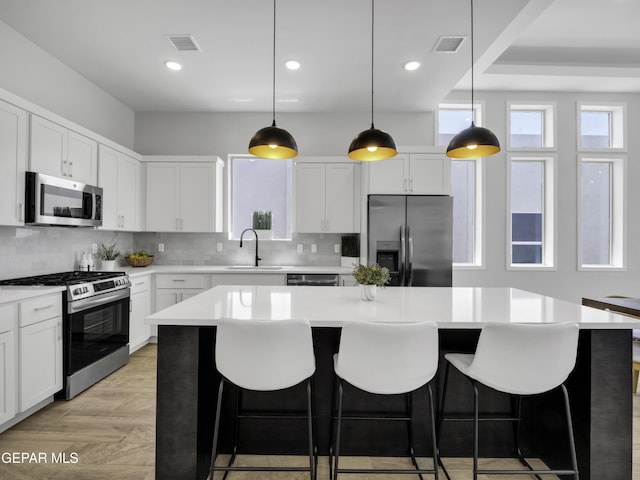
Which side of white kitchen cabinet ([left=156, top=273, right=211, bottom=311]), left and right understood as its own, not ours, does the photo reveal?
front

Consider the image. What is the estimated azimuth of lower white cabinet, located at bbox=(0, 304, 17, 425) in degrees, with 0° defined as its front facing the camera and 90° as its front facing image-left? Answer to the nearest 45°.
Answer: approximately 315°

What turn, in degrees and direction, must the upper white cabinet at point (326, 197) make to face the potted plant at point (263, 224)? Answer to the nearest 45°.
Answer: approximately 90° to its right

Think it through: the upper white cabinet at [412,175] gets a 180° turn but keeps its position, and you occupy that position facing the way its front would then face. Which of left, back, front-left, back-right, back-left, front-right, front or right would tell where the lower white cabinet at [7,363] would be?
back-left

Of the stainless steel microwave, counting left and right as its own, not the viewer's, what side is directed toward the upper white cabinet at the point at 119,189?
left

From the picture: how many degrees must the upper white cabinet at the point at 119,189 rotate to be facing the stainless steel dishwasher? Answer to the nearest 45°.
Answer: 0° — it already faces it

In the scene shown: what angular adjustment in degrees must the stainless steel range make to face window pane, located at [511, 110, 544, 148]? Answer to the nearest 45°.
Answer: approximately 45° to its left

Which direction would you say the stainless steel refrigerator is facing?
toward the camera

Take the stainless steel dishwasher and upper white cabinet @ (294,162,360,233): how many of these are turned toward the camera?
2

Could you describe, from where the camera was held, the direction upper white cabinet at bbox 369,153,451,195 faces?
facing the viewer

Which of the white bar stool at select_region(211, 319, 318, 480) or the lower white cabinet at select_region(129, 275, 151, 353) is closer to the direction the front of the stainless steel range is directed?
the white bar stool

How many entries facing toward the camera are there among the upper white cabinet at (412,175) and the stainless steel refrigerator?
2

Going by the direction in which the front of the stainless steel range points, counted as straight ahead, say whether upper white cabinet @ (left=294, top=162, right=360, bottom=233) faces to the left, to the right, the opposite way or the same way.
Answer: to the right
